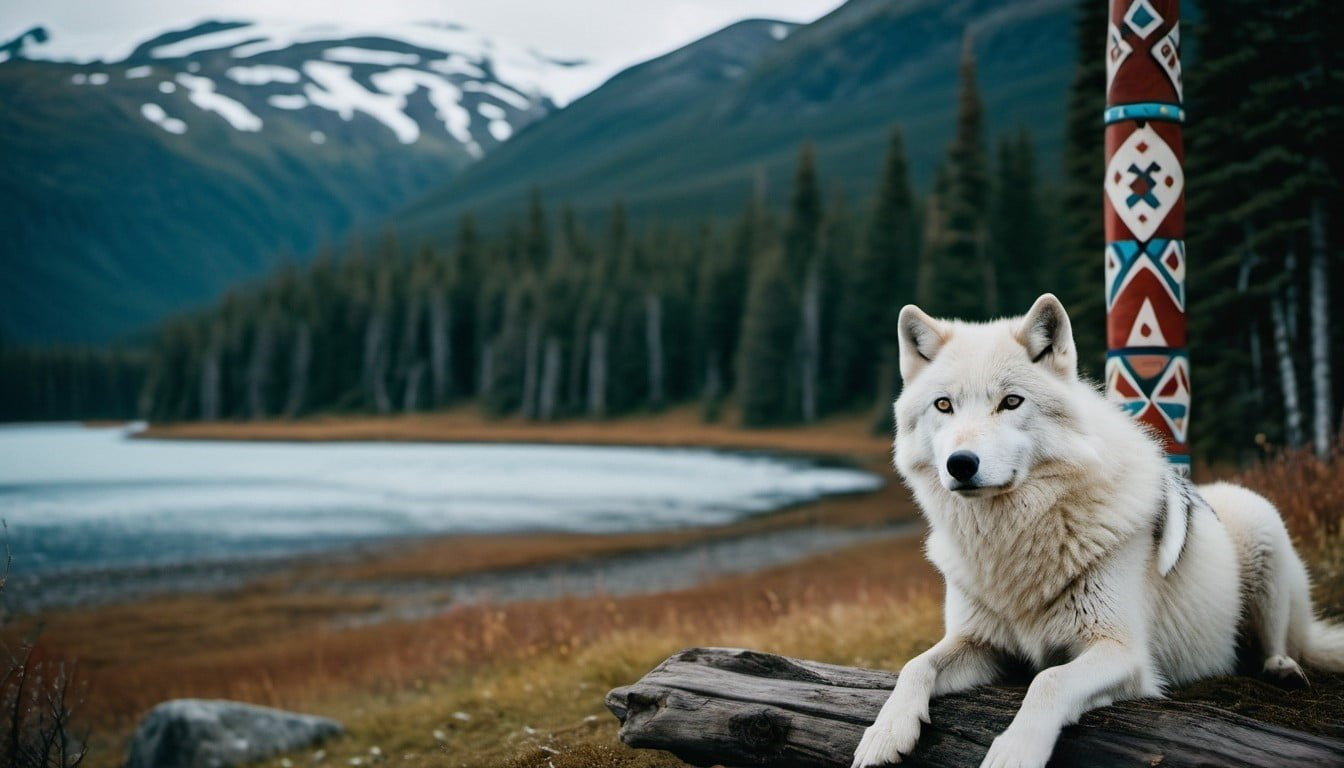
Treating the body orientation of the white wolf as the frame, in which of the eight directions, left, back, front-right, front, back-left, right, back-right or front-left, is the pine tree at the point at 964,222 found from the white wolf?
back-right

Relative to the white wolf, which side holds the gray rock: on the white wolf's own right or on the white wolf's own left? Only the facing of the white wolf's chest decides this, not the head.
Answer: on the white wolf's own right

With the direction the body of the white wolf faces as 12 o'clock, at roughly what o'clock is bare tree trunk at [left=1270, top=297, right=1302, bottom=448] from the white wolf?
The bare tree trunk is roughly at 5 o'clock from the white wolf.

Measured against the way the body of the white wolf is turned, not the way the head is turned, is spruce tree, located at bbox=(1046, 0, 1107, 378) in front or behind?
behind

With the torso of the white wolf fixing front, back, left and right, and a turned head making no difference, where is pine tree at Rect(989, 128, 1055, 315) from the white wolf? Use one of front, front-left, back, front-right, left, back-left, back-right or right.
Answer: back-right

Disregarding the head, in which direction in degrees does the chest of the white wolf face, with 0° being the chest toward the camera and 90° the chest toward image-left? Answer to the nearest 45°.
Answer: approximately 45°

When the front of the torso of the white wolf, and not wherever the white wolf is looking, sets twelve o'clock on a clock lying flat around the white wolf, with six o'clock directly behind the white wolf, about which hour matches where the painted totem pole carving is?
The painted totem pole carving is roughly at 5 o'clock from the white wolf.

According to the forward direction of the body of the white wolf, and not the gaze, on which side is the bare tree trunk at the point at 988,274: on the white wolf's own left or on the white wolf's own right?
on the white wolf's own right
